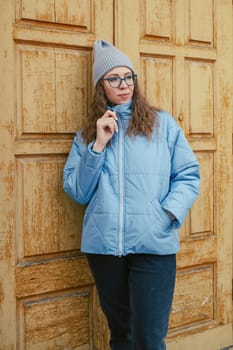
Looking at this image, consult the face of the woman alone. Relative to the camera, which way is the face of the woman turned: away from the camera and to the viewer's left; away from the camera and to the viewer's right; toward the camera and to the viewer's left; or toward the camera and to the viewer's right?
toward the camera and to the viewer's right

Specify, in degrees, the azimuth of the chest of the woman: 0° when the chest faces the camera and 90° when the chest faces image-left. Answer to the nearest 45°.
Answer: approximately 0°

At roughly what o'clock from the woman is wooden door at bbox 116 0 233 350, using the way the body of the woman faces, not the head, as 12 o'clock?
The wooden door is roughly at 7 o'clock from the woman.
